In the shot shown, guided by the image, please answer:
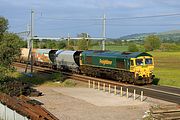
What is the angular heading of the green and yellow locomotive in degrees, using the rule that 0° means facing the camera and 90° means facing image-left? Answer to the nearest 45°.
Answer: approximately 315°

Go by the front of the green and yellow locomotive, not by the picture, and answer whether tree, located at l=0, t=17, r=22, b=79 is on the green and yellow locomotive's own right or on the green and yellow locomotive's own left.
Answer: on the green and yellow locomotive's own right
